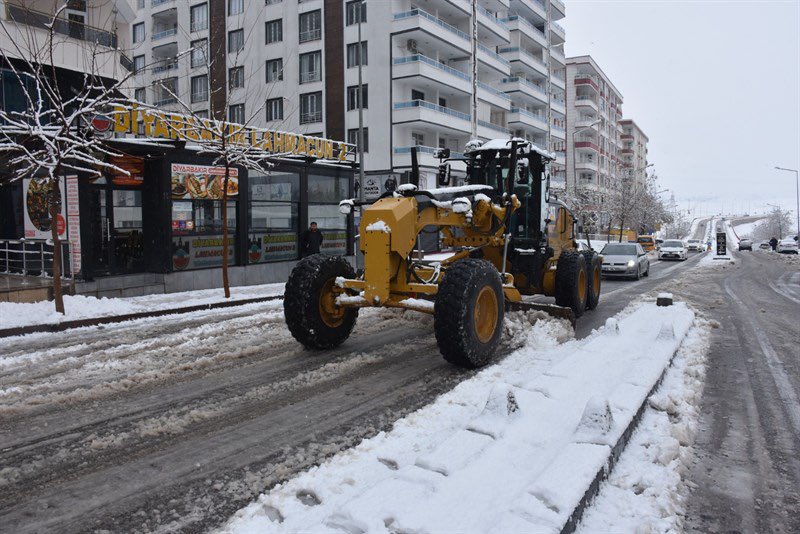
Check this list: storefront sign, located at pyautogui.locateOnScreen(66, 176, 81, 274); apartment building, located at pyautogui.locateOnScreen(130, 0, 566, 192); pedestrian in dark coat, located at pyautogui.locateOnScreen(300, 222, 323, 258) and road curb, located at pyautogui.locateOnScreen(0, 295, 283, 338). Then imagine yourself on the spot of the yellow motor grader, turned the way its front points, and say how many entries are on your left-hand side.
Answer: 0

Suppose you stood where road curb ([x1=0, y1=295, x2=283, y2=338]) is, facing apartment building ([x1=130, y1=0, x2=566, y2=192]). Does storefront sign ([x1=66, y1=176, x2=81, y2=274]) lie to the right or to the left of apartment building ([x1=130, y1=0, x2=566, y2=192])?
left

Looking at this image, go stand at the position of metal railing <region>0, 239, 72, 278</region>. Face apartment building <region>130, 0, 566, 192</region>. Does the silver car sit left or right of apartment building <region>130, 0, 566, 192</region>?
right

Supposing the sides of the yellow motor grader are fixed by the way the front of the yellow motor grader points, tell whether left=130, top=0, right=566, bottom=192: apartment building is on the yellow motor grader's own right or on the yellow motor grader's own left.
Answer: on the yellow motor grader's own right

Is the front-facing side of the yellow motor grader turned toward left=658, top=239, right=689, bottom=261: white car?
no

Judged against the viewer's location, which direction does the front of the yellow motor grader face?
facing the viewer and to the left of the viewer

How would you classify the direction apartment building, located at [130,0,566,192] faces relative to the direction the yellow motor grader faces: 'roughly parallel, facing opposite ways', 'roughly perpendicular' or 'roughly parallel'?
roughly perpendicular

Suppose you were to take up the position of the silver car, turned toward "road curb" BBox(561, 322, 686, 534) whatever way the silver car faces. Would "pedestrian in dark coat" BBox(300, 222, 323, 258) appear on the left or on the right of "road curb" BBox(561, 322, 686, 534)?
right

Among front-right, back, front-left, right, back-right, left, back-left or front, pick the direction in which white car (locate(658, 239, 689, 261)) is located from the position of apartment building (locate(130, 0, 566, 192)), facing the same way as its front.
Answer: front-left

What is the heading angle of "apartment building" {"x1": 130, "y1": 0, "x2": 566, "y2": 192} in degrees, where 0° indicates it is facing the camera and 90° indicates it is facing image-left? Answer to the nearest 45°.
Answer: approximately 315°

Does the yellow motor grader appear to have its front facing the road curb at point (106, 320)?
no

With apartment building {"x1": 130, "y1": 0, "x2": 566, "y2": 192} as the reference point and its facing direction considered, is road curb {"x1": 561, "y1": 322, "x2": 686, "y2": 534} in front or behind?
in front

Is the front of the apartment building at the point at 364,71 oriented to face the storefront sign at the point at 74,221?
no

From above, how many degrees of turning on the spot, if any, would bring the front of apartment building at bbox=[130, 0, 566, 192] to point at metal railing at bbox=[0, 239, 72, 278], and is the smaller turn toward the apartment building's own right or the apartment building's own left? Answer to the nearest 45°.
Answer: approximately 45° to the apartment building's own right

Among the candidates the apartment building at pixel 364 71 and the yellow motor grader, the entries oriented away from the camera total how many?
0

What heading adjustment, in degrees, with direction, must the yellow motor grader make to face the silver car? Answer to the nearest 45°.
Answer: approximately 180°

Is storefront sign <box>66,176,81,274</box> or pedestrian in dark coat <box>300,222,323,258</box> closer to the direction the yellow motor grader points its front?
the storefront sign

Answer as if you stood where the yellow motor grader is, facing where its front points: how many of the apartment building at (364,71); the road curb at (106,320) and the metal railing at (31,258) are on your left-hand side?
0

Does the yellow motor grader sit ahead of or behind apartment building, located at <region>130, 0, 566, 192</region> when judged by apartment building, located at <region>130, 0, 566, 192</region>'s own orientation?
ahead
